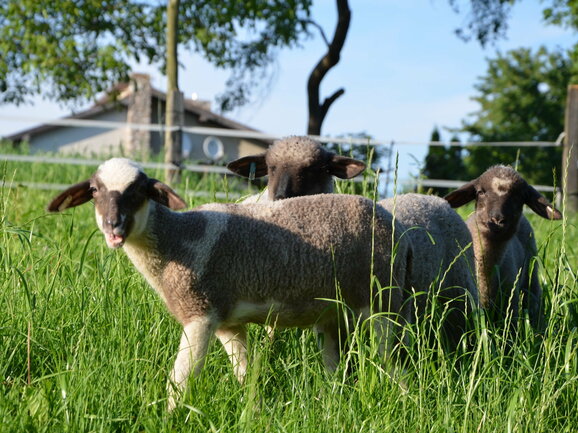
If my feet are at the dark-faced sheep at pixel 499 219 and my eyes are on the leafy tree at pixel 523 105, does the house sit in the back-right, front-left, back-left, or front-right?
front-left

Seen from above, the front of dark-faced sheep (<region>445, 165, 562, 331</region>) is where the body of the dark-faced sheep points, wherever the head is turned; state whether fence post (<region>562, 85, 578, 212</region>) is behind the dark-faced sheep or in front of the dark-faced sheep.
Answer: behind

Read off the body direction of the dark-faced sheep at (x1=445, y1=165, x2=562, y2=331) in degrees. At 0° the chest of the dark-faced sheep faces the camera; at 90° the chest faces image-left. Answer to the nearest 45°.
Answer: approximately 0°

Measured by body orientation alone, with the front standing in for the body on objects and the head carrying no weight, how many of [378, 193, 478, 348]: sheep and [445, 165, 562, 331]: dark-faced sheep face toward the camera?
1

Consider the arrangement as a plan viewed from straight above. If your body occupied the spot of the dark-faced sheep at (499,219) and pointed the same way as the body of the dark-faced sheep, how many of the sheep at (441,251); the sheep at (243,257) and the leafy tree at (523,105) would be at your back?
1

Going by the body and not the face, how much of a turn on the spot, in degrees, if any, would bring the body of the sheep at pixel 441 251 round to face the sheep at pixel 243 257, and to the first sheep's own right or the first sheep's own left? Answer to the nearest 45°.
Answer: approximately 90° to the first sheep's own left

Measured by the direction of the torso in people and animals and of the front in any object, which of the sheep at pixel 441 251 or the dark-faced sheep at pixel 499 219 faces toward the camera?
the dark-faced sheep

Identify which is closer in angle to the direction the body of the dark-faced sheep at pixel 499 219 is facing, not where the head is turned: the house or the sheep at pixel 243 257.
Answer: the sheep

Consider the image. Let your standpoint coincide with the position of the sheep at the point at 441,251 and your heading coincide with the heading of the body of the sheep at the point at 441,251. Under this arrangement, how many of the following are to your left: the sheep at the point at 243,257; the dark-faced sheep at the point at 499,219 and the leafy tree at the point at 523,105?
1

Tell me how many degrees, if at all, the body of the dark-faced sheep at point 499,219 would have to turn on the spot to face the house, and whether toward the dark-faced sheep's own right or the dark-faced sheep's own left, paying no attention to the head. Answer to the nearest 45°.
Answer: approximately 135° to the dark-faced sheep's own right

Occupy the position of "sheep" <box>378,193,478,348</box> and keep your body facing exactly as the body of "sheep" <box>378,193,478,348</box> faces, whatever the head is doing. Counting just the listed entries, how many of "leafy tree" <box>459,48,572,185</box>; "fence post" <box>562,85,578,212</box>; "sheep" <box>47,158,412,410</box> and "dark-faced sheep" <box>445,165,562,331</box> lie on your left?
1

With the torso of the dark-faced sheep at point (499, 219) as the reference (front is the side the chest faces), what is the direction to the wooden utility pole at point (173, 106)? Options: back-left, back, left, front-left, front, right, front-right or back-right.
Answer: back-right

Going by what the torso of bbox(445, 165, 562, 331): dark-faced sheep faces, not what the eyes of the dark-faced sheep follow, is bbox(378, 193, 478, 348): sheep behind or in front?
in front
